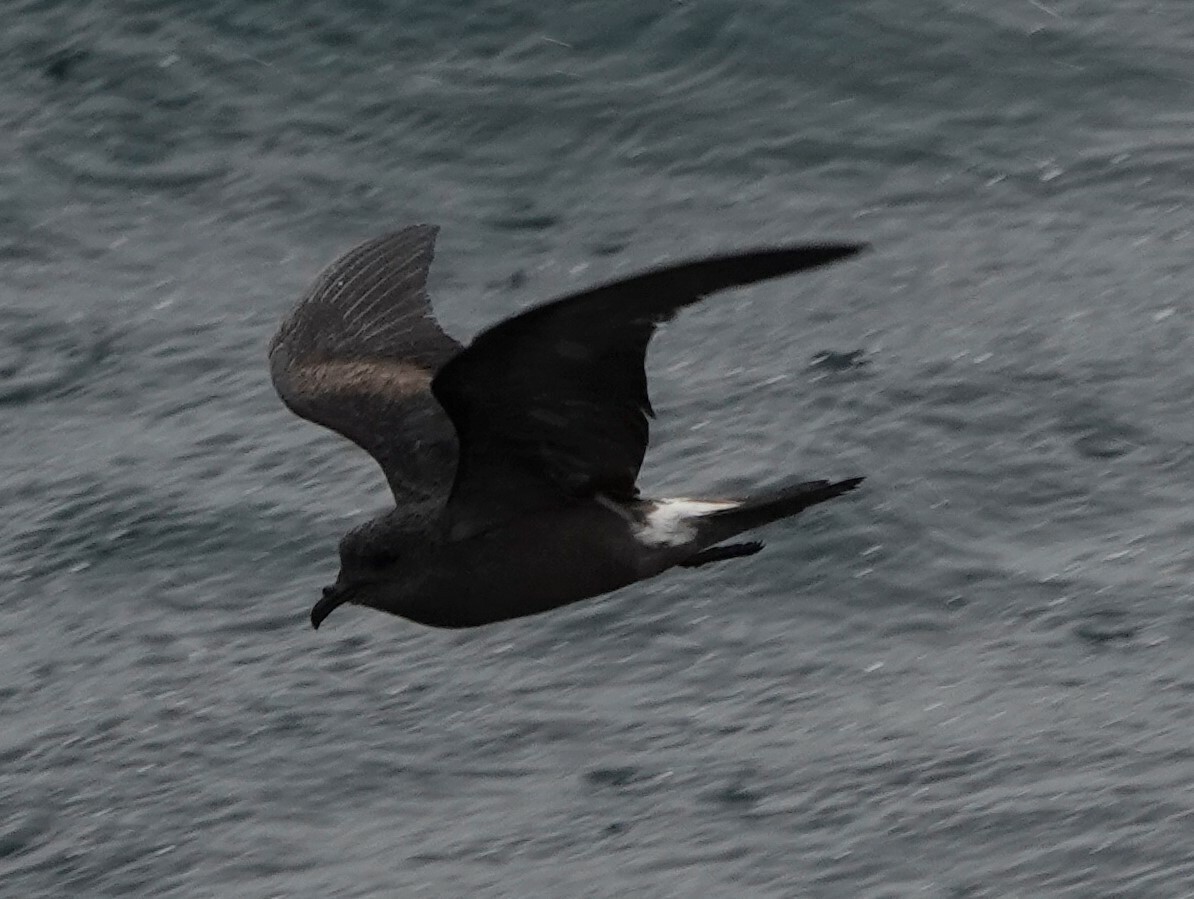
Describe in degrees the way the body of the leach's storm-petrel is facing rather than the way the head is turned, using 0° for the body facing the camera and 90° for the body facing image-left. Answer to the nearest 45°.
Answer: approximately 90°
